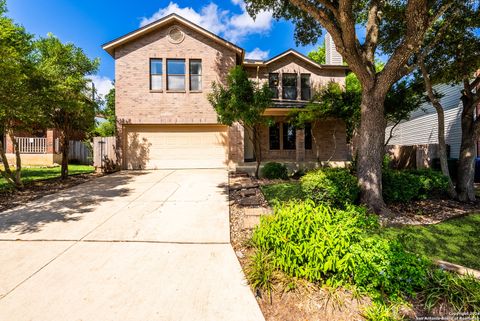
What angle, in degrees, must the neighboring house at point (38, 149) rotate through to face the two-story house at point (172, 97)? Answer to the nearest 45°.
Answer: approximately 45° to its left

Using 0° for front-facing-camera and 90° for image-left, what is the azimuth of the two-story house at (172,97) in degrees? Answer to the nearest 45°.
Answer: approximately 0°

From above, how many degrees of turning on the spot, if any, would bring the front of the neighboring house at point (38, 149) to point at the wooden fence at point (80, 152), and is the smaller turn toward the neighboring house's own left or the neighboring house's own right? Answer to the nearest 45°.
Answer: approximately 135° to the neighboring house's own left

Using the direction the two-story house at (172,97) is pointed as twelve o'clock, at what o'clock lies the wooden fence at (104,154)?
The wooden fence is roughly at 3 o'clock from the two-story house.

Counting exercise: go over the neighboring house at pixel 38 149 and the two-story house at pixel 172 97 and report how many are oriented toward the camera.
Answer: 2

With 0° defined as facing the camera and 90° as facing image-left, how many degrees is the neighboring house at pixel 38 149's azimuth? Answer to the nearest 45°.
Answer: approximately 0°

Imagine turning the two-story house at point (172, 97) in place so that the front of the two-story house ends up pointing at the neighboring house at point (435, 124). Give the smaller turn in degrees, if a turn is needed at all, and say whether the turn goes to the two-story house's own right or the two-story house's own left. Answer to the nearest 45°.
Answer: approximately 90° to the two-story house's own left
